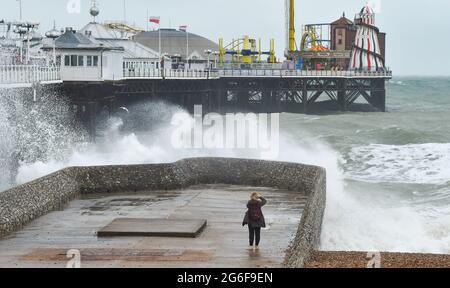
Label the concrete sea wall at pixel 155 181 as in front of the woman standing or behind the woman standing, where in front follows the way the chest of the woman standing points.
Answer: in front

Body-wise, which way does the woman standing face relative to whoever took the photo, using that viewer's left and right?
facing away from the viewer
